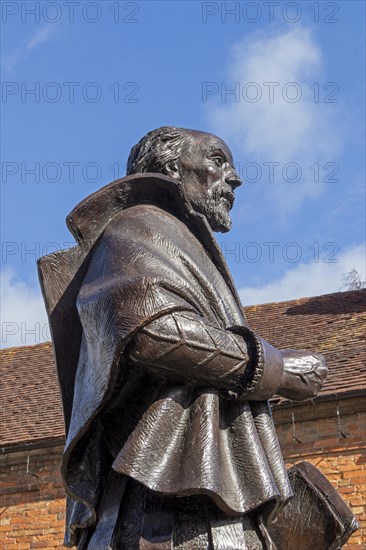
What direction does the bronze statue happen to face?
to the viewer's right
